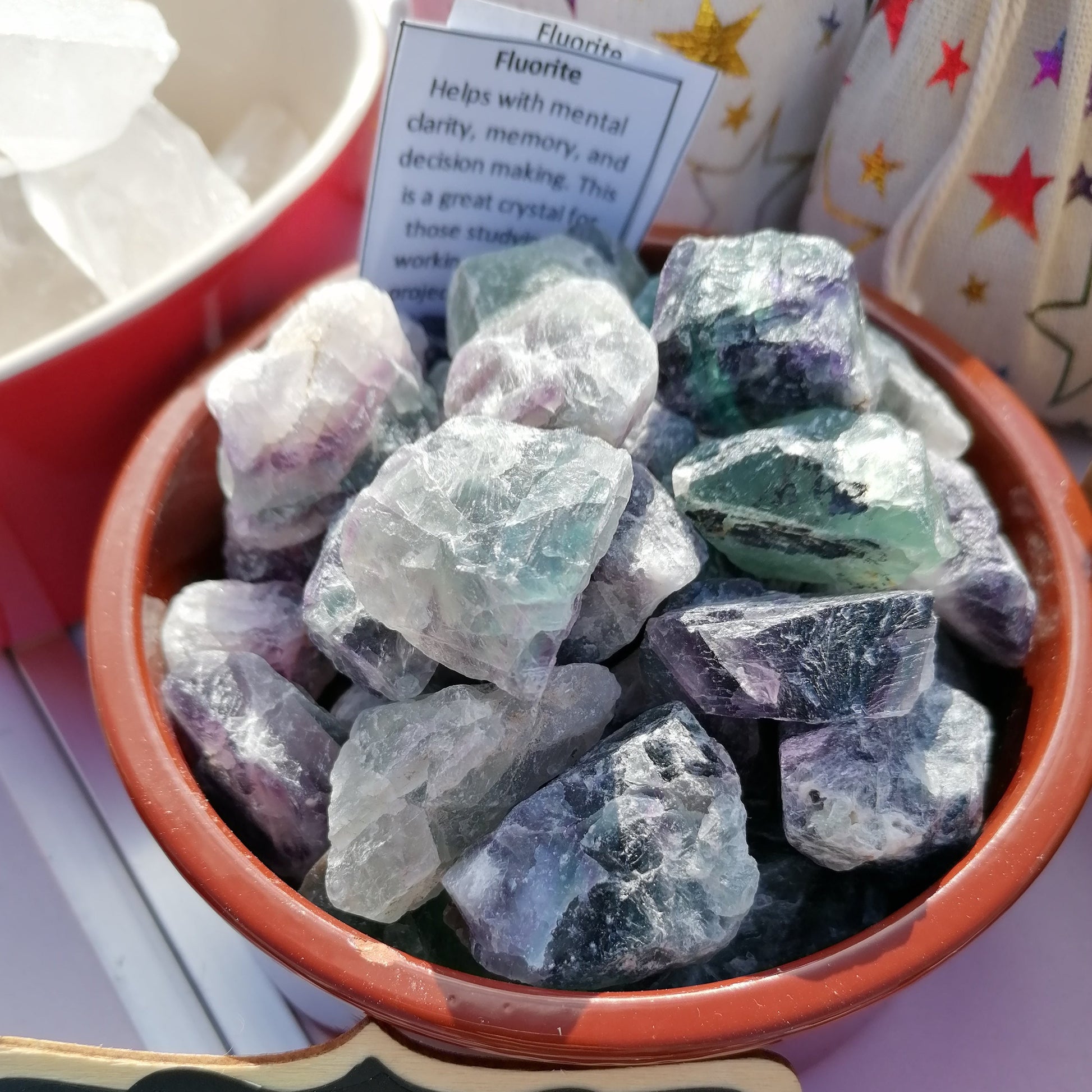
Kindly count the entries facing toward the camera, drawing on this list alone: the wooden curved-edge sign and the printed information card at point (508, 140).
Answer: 2

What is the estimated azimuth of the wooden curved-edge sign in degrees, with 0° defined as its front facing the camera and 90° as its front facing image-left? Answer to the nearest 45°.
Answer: approximately 0°

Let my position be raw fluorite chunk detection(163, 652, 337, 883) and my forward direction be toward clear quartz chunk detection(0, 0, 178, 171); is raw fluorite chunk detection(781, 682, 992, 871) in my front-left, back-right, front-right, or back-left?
back-right

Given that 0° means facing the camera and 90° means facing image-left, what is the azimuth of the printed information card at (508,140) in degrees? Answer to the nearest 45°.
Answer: approximately 0°
